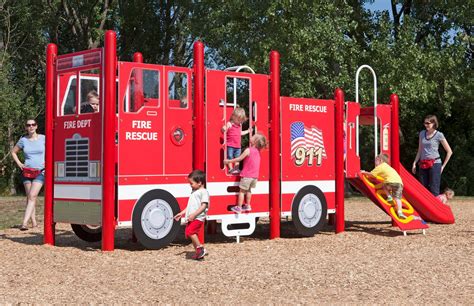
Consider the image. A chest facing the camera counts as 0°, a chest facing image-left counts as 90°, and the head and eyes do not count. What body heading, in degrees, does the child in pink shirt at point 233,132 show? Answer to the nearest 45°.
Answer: approximately 315°

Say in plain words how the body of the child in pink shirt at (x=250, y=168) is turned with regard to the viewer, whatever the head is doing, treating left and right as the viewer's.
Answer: facing away from the viewer and to the left of the viewer

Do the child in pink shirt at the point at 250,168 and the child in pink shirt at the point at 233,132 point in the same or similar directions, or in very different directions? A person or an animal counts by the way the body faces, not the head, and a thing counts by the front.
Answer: very different directions

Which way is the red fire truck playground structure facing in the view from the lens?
facing the viewer and to the left of the viewer

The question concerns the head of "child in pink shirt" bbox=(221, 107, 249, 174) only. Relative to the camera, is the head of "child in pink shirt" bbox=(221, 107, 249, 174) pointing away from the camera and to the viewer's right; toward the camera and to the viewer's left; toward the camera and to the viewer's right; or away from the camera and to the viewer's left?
toward the camera and to the viewer's right
